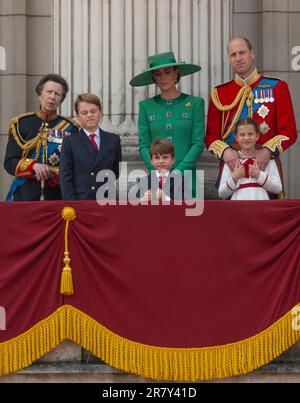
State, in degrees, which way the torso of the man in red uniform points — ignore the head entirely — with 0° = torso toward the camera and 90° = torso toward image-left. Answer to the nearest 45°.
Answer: approximately 0°

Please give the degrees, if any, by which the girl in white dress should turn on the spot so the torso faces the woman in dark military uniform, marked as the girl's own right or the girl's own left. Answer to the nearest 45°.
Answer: approximately 90° to the girl's own right

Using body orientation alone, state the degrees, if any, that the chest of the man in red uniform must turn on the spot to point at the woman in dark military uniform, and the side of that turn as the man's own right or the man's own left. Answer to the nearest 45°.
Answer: approximately 90° to the man's own right

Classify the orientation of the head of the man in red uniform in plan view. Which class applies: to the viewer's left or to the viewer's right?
to the viewer's left

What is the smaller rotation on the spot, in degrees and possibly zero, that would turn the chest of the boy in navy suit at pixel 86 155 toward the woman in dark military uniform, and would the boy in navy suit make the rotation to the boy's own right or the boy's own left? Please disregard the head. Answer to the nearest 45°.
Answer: approximately 135° to the boy's own right
